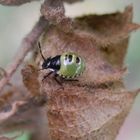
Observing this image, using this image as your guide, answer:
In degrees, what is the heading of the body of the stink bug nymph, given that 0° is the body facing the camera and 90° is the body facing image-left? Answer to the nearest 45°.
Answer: approximately 90°
